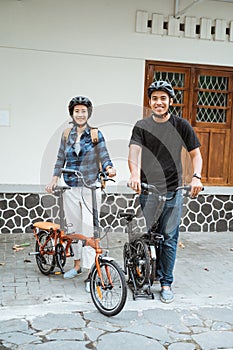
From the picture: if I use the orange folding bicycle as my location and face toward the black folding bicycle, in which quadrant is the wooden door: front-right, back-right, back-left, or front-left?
front-left

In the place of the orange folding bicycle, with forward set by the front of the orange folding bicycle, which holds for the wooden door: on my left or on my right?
on my left

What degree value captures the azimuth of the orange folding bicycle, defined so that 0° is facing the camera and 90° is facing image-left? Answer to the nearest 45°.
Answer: approximately 315°

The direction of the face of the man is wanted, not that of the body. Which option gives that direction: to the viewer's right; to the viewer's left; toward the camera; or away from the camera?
toward the camera

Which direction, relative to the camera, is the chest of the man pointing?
toward the camera

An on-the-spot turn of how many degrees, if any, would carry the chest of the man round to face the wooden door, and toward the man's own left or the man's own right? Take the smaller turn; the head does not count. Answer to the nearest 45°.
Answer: approximately 180°

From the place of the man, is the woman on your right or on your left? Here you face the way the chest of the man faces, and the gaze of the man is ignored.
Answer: on your right

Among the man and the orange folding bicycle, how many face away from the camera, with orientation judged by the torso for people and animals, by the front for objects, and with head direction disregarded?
0

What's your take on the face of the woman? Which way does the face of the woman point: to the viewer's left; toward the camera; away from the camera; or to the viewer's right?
toward the camera
